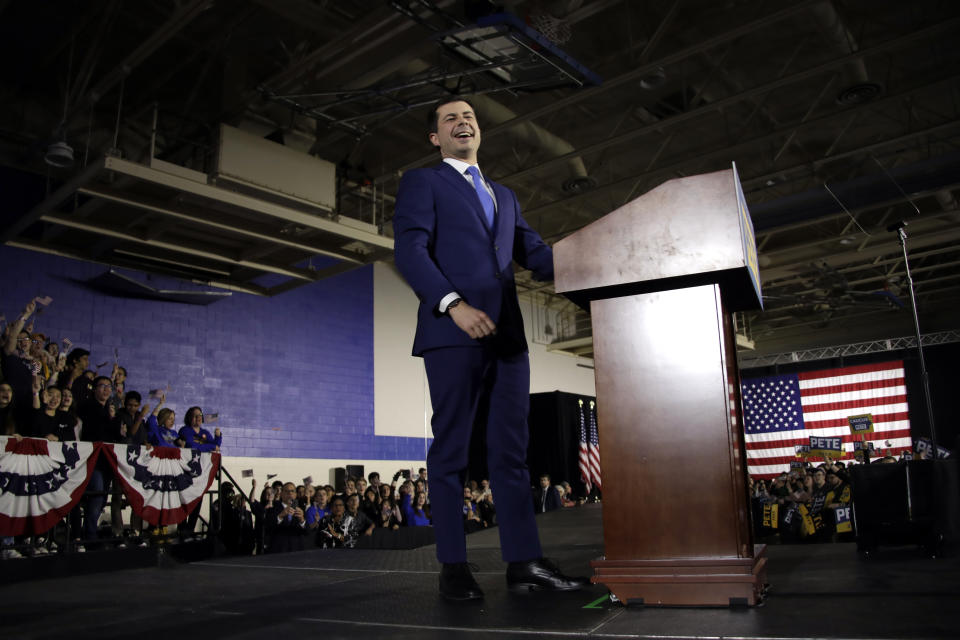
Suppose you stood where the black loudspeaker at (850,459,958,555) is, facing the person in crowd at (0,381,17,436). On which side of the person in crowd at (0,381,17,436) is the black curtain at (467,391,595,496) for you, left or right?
right

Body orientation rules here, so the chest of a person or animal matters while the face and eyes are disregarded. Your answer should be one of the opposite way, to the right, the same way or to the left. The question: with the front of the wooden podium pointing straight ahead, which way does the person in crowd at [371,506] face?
to the right

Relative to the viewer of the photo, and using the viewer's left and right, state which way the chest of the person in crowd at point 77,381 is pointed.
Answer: facing the viewer and to the right of the viewer

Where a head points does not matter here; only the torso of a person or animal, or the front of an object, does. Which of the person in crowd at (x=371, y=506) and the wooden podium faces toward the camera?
the person in crowd

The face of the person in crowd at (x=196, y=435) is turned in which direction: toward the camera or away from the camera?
toward the camera

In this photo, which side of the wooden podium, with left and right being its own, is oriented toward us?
right

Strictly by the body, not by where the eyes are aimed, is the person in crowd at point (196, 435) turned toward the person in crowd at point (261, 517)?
no

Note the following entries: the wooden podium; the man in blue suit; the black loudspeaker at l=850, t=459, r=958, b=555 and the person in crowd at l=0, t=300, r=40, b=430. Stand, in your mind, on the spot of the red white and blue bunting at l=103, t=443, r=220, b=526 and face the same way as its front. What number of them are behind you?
1

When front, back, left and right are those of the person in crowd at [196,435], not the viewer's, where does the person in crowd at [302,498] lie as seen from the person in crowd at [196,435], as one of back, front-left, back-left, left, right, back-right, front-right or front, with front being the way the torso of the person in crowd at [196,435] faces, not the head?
front-left

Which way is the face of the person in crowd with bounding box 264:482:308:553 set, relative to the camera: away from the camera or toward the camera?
toward the camera

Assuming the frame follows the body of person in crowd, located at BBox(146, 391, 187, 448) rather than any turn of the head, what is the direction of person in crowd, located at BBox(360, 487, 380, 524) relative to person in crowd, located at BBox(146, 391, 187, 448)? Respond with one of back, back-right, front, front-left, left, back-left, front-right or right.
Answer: front-left

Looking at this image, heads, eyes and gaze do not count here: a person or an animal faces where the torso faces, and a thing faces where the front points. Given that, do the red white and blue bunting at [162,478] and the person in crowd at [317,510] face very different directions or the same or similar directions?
same or similar directions

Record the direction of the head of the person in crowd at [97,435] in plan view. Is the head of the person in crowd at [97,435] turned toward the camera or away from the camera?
toward the camera

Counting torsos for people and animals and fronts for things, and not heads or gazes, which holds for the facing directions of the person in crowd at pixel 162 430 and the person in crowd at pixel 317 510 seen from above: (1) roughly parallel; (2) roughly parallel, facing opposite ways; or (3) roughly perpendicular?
roughly parallel

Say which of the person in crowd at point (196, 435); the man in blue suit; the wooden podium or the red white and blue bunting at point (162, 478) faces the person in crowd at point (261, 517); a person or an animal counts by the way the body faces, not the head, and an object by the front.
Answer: the person in crowd at point (196, 435)

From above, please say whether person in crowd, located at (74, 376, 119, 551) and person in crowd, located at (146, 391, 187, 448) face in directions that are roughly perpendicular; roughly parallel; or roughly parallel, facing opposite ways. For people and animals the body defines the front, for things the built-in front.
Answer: roughly parallel
